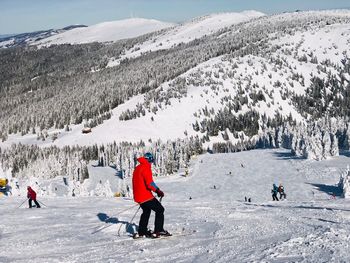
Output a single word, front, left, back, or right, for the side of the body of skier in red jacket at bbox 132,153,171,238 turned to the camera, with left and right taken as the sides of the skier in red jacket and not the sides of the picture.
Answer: right
